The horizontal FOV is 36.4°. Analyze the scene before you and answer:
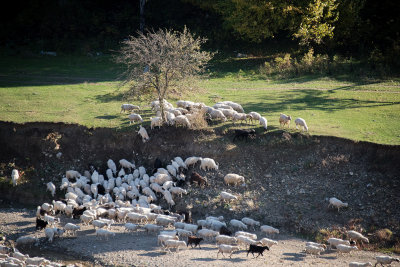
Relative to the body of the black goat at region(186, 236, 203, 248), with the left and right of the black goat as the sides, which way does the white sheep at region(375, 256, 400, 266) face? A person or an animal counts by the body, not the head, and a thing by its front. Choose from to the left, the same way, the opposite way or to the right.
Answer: the same way

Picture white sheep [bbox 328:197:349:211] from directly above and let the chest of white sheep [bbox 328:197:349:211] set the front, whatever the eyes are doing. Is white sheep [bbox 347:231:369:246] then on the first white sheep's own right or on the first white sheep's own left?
on the first white sheep's own right

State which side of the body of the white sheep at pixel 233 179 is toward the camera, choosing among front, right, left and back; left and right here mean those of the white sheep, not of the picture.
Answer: right

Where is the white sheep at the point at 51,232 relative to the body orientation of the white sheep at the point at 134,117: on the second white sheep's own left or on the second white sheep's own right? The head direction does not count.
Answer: on the second white sheep's own right

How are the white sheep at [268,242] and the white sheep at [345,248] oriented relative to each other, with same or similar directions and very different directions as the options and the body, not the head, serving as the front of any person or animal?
same or similar directions

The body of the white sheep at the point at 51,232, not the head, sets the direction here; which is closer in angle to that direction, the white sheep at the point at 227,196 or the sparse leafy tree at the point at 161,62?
the white sheep
